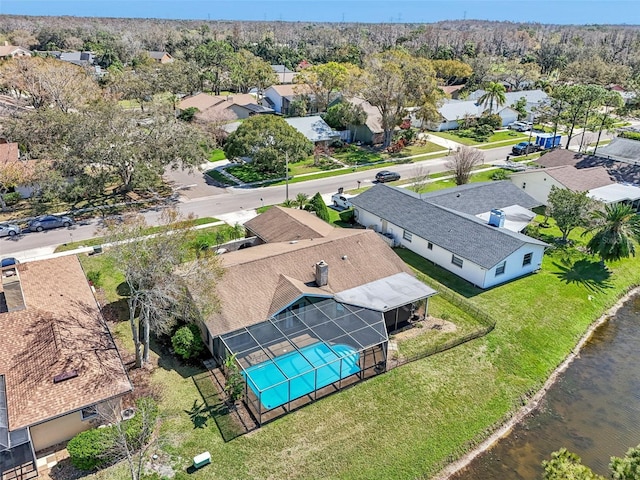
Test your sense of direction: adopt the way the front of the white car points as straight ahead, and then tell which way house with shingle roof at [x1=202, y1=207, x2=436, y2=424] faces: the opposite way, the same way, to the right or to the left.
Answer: the opposite way

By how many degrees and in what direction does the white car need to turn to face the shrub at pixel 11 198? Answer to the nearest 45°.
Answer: approximately 135° to its right

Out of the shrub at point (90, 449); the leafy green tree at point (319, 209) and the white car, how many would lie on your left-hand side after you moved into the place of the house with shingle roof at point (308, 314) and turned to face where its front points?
1

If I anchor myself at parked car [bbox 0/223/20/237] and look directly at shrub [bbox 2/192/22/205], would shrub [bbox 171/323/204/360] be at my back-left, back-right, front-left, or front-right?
back-right

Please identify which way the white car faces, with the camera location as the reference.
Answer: facing the viewer and to the right of the viewer

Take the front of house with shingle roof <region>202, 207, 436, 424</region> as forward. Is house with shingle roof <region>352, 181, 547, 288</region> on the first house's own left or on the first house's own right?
on the first house's own right

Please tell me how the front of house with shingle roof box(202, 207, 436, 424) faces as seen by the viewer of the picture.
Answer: facing away from the viewer and to the left of the viewer

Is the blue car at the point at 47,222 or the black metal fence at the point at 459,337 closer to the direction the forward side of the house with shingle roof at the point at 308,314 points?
the blue car

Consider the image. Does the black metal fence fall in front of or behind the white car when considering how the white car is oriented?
in front

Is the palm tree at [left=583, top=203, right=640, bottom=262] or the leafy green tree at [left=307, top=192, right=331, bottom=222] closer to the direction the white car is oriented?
the palm tree

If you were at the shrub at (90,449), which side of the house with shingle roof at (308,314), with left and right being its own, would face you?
left

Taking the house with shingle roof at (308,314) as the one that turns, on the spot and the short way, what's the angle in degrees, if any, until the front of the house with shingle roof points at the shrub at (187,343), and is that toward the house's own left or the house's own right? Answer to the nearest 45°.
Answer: approximately 45° to the house's own left

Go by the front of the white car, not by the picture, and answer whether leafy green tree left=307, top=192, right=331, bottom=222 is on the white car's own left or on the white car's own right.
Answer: on the white car's own right

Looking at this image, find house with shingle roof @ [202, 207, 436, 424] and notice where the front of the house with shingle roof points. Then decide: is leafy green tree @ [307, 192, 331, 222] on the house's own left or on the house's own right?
on the house's own right

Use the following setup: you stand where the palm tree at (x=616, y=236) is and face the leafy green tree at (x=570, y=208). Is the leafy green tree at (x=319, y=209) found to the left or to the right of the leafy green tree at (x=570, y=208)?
left
